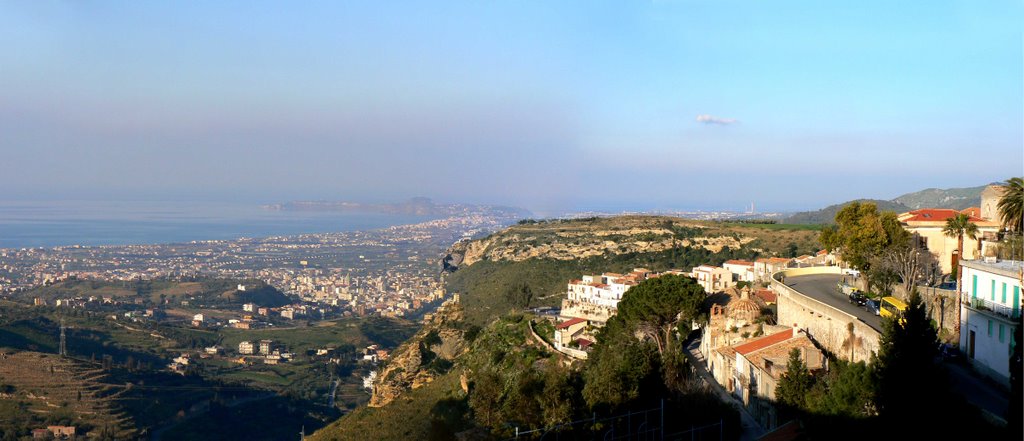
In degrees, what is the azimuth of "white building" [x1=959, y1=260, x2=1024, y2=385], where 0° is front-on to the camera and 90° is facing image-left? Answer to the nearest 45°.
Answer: approximately 45°

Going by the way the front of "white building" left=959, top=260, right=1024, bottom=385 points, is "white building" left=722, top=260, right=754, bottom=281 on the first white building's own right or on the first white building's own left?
on the first white building's own right

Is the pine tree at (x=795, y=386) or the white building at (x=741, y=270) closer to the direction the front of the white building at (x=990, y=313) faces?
the pine tree

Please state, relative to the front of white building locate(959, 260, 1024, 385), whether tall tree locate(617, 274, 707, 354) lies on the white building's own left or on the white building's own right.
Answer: on the white building's own right

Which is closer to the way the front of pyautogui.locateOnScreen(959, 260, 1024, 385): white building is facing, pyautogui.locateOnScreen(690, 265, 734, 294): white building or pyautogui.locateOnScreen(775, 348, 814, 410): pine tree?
the pine tree

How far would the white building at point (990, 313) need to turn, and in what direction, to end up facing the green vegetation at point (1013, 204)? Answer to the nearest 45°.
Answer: approximately 135° to its right

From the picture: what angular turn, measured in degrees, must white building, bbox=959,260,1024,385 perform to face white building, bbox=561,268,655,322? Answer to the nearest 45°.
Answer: approximately 90° to its right
